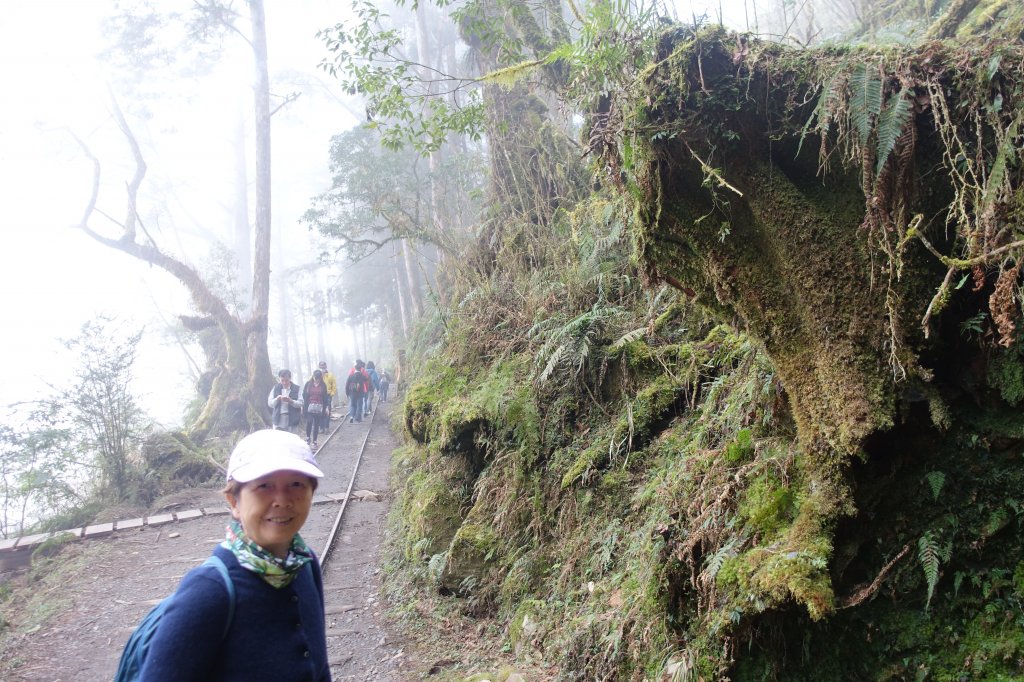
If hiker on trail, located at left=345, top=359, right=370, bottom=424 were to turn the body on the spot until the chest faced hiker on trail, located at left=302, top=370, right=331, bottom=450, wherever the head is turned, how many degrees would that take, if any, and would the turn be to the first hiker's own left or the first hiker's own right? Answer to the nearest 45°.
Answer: approximately 180°

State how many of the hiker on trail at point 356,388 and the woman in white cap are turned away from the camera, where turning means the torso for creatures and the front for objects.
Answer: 1

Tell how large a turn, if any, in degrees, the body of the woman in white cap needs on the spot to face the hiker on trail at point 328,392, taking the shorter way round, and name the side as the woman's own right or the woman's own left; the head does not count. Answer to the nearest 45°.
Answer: approximately 135° to the woman's own left

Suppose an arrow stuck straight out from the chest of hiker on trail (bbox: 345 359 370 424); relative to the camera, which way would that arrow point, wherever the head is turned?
away from the camera

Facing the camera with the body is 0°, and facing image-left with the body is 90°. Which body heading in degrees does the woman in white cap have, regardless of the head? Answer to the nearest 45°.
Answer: approximately 315°

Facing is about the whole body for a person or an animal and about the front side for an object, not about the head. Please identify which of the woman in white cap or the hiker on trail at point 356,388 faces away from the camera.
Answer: the hiker on trail

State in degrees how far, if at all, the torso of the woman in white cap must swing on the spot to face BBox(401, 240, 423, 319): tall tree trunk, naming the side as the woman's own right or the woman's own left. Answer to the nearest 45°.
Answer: approximately 135° to the woman's own left

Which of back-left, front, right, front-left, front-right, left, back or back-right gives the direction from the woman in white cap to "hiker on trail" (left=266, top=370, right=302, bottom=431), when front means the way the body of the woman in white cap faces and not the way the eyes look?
back-left

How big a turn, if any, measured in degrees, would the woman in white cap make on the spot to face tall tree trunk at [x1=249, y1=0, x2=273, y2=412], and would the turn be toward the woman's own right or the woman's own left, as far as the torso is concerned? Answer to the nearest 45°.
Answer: approximately 135° to the woman's own left
